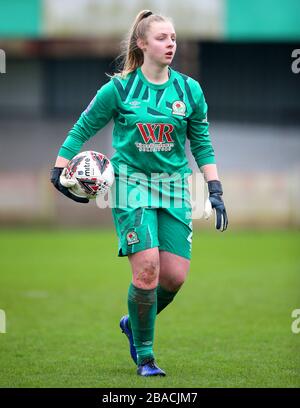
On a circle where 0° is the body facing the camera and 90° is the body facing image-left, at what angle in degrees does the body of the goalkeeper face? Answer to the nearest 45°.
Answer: approximately 0°
